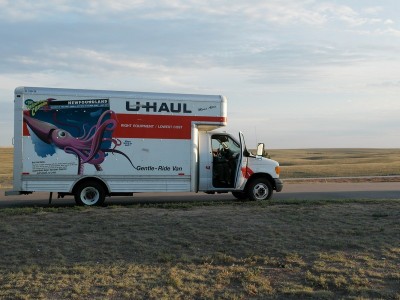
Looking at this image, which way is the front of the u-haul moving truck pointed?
to the viewer's right
